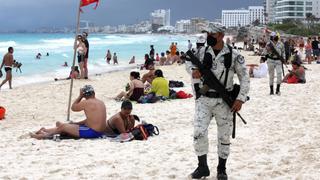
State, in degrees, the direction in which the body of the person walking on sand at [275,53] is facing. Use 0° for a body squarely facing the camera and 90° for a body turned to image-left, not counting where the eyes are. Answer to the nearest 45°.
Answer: approximately 0°

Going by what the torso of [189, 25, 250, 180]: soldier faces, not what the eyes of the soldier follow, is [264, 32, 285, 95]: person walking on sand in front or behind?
behind

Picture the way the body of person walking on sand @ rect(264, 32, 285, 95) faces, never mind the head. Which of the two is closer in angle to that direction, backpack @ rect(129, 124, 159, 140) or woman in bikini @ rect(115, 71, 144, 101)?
the backpack

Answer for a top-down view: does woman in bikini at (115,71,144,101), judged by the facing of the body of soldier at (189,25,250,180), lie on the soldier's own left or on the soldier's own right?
on the soldier's own right

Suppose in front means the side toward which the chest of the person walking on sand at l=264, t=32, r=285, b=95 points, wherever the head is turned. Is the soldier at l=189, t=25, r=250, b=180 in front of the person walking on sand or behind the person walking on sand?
in front

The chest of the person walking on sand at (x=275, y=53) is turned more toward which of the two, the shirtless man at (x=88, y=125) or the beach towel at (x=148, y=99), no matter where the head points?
the shirtless man

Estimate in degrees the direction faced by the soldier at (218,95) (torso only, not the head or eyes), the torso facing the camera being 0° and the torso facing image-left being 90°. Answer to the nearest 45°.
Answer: approximately 45°

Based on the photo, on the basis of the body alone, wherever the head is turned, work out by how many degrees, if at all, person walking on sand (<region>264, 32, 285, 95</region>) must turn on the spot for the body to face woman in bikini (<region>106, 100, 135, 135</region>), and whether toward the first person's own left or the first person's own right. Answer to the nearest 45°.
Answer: approximately 45° to the first person's own right

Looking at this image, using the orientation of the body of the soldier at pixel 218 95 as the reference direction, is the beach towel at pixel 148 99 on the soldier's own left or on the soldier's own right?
on the soldier's own right

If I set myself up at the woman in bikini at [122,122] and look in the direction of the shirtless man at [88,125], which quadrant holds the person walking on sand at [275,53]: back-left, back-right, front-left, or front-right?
back-right

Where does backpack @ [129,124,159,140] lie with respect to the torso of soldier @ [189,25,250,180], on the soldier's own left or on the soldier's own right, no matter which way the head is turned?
on the soldier's own right

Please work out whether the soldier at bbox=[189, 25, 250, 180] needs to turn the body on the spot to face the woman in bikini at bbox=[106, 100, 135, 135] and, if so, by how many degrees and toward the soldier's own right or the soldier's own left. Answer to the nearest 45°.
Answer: approximately 90° to the soldier's own right

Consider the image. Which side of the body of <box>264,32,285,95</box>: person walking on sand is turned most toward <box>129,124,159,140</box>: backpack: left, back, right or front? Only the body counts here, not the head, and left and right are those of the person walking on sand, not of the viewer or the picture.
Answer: front

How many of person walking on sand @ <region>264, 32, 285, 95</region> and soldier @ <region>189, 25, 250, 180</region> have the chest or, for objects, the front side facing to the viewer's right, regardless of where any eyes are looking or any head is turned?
0

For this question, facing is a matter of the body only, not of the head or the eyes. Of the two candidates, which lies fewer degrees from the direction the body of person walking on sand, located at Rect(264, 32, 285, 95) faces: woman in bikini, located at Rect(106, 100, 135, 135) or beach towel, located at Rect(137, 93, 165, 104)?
the woman in bikini
